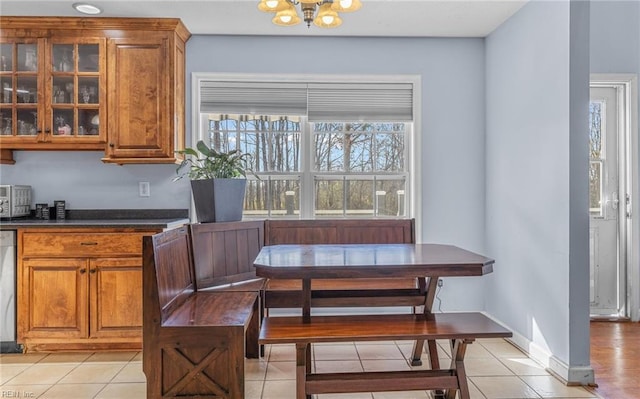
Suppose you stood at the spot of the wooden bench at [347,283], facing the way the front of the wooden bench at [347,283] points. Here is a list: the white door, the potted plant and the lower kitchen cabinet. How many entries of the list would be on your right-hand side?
2

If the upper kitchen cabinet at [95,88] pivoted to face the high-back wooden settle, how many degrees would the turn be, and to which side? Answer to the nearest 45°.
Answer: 0° — it already faces it

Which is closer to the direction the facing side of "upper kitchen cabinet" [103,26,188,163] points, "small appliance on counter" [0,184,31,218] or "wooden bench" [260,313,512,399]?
the wooden bench

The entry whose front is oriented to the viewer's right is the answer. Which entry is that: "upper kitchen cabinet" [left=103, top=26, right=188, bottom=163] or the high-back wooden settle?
the high-back wooden settle

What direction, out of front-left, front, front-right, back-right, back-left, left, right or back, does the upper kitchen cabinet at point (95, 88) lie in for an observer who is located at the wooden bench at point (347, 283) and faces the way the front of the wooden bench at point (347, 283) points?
right

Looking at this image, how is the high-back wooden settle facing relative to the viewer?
to the viewer's right

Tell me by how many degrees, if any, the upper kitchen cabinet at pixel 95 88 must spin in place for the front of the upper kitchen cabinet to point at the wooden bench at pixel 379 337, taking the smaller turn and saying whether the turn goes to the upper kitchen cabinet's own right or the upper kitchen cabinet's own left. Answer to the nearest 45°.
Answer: approximately 45° to the upper kitchen cabinet's own left
